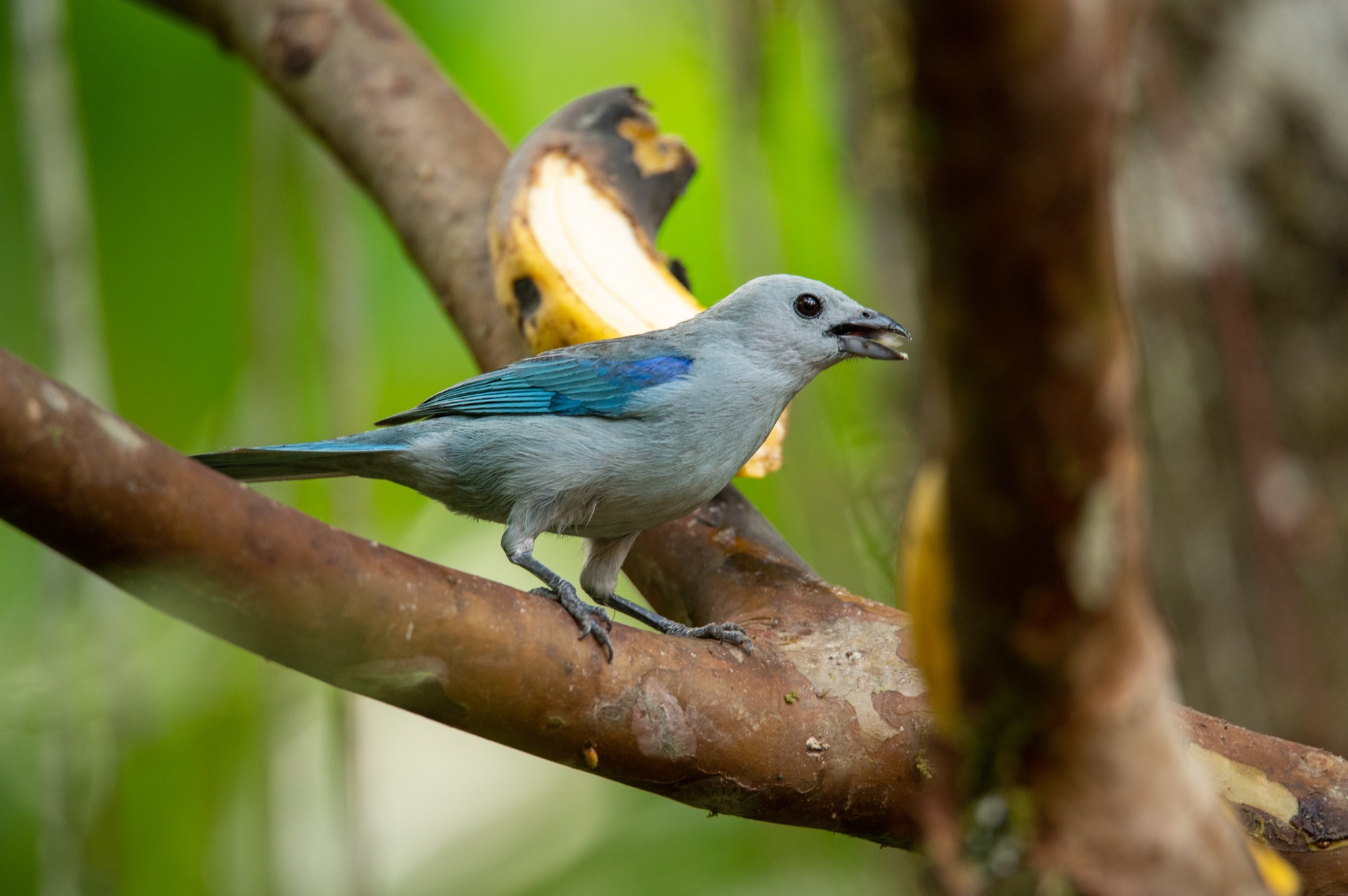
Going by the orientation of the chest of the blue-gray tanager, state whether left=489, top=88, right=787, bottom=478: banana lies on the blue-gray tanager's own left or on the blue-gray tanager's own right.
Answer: on the blue-gray tanager's own left

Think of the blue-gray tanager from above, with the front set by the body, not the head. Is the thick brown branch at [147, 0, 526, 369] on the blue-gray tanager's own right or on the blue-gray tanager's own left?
on the blue-gray tanager's own left

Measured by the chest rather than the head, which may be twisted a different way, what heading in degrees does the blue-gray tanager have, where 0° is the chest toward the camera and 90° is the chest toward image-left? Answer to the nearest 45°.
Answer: approximately 270°
